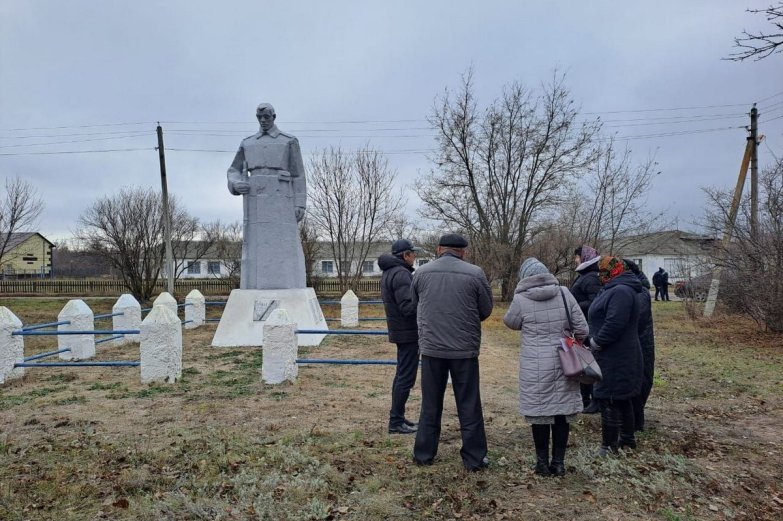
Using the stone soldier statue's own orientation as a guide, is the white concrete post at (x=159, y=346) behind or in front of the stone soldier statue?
in front

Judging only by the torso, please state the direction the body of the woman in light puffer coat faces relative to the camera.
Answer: away from the camera

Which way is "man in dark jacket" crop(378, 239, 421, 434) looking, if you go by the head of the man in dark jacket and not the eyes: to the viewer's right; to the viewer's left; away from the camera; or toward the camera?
to the viewer's right

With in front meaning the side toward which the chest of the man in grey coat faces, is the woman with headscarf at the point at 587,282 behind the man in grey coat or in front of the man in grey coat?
in front

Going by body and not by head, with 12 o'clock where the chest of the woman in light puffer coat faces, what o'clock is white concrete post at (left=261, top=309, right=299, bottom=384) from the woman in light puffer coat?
The white concrete post is roughly at 10 o'clock from the woman in light puffer coat.

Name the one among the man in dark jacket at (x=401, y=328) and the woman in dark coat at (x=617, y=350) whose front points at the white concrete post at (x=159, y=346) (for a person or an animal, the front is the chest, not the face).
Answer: the woman in dark coat

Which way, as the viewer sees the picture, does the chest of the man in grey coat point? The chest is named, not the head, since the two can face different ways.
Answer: away from the camera

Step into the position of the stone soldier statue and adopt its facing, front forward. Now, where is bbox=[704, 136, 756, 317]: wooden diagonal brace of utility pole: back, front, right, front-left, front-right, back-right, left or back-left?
left

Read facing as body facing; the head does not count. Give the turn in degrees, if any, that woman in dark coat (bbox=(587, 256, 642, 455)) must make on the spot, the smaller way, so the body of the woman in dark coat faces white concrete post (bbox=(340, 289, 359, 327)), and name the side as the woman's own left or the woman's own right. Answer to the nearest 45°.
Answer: approximately 45° to the woman's own right

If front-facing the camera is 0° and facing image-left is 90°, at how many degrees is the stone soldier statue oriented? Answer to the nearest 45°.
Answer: approximately 0°

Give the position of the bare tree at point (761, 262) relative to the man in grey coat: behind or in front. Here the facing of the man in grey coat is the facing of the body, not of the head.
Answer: in front

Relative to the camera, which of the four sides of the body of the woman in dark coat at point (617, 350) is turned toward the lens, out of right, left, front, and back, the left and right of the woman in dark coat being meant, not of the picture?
left

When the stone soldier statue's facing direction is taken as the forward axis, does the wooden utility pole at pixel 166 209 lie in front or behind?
behind

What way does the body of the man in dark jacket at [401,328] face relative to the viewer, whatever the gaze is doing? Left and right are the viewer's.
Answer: facing to the right of the viewer

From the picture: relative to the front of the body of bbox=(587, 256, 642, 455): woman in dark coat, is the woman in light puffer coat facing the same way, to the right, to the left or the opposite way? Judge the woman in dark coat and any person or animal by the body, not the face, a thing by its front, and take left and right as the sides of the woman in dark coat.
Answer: to the right

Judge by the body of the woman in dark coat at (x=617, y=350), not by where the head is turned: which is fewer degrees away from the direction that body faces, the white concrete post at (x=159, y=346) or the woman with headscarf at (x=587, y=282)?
the white concrete post

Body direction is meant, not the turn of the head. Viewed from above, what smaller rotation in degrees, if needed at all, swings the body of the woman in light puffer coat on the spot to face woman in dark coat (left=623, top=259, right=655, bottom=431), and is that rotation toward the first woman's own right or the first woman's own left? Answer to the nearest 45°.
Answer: approximately 45° to the first woman's own right
